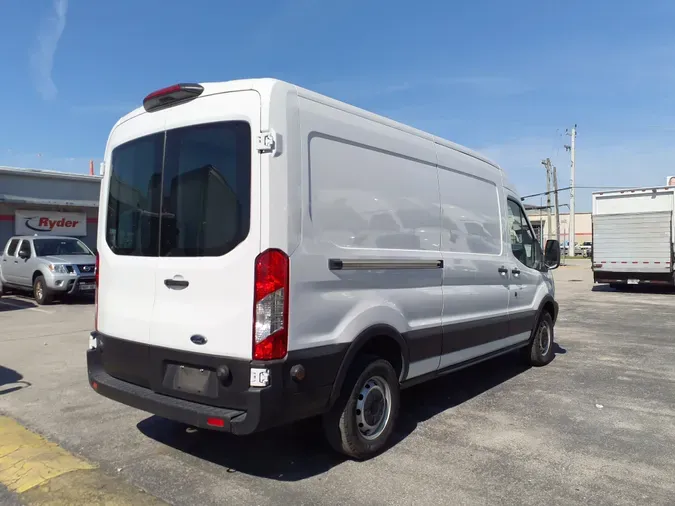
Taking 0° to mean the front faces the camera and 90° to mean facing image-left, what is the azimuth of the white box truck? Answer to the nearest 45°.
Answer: approximately 180°

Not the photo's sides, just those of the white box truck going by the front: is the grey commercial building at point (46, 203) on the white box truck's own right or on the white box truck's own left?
on the white box truck's own left

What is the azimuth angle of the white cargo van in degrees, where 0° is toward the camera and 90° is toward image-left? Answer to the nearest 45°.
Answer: approximately 225°

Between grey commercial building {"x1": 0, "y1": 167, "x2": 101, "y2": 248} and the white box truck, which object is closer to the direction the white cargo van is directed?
the white box truck

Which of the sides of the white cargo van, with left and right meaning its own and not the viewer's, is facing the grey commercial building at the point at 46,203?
left

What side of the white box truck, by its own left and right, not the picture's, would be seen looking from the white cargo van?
back

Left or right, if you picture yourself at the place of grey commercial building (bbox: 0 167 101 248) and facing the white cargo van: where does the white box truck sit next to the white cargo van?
left

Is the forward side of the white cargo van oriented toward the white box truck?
yes
